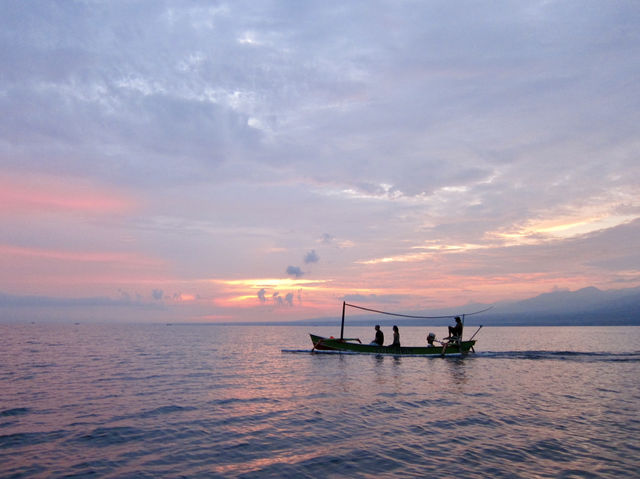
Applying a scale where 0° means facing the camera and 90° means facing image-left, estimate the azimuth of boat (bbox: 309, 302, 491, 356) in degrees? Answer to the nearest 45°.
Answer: approximately 90°
